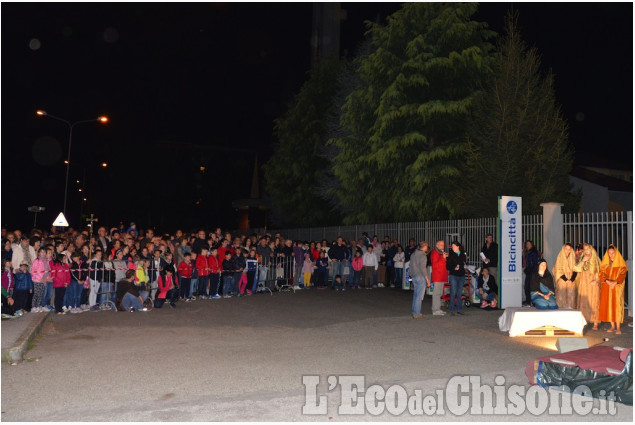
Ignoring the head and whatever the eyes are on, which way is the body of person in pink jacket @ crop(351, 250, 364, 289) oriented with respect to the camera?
toward the camera

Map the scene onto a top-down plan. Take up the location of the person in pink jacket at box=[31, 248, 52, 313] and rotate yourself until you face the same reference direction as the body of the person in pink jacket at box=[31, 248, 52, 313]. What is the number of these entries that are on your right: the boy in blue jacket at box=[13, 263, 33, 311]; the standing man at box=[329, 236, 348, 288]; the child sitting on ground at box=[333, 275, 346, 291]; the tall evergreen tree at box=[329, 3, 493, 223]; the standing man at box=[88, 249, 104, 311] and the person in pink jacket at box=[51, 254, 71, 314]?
1

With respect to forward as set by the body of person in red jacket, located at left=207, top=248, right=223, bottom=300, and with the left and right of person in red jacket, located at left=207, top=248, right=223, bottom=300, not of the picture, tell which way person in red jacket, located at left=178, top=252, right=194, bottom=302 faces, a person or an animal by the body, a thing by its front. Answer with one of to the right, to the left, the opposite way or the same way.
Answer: the same way

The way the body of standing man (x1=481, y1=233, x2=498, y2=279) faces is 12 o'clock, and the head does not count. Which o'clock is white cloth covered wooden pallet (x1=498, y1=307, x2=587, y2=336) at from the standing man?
The white cloth covered wooden pallet is roughly at 10 o'clock from the standing man.

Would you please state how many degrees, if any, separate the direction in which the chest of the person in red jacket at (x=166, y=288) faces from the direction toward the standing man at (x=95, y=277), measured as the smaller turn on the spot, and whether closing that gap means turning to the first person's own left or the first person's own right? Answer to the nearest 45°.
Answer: approximately 135° to the first person's own right

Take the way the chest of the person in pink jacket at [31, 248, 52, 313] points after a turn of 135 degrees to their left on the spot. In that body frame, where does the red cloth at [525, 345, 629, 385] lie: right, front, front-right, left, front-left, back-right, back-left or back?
back-right

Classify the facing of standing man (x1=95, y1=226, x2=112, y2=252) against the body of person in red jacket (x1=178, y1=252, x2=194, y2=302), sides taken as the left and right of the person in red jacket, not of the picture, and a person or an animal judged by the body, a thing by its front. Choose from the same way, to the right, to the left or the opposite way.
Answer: the same way

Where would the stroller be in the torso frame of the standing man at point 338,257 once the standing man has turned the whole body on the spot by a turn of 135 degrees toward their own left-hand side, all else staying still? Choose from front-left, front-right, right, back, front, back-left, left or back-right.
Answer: right

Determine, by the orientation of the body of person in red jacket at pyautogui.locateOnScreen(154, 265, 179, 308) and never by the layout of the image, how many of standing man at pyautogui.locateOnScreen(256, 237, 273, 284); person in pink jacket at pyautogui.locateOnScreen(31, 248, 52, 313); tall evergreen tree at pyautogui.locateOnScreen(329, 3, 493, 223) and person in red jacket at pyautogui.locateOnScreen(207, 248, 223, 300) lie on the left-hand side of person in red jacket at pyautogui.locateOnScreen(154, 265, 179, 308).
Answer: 3

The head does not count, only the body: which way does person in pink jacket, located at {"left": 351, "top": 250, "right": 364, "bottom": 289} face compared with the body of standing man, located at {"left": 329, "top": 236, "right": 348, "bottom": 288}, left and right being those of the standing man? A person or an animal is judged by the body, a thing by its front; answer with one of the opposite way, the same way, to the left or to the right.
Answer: the same way

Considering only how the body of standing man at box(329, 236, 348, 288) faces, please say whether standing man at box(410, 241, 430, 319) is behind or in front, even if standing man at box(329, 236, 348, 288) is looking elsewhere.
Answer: in front

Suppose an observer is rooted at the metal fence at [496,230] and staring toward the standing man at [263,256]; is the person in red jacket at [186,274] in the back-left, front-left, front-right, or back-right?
front-left

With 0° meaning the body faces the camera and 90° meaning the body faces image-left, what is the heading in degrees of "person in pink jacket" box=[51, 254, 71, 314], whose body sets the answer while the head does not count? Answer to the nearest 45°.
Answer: approximately 315°

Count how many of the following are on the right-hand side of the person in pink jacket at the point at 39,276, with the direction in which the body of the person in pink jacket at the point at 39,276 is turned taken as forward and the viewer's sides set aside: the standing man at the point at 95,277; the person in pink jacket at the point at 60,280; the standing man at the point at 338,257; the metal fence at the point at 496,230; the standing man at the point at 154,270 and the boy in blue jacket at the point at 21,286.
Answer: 1

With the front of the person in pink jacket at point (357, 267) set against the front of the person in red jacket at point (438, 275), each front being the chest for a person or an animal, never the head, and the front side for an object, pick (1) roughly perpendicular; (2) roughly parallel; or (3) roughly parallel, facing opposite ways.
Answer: roughly perpendicular

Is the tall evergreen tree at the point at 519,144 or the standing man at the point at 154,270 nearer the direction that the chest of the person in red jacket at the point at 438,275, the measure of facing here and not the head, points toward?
the tall evergreen tree

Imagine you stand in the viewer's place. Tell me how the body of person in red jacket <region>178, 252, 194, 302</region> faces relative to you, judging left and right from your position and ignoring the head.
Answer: facing the viewer and to the right of the viewer
